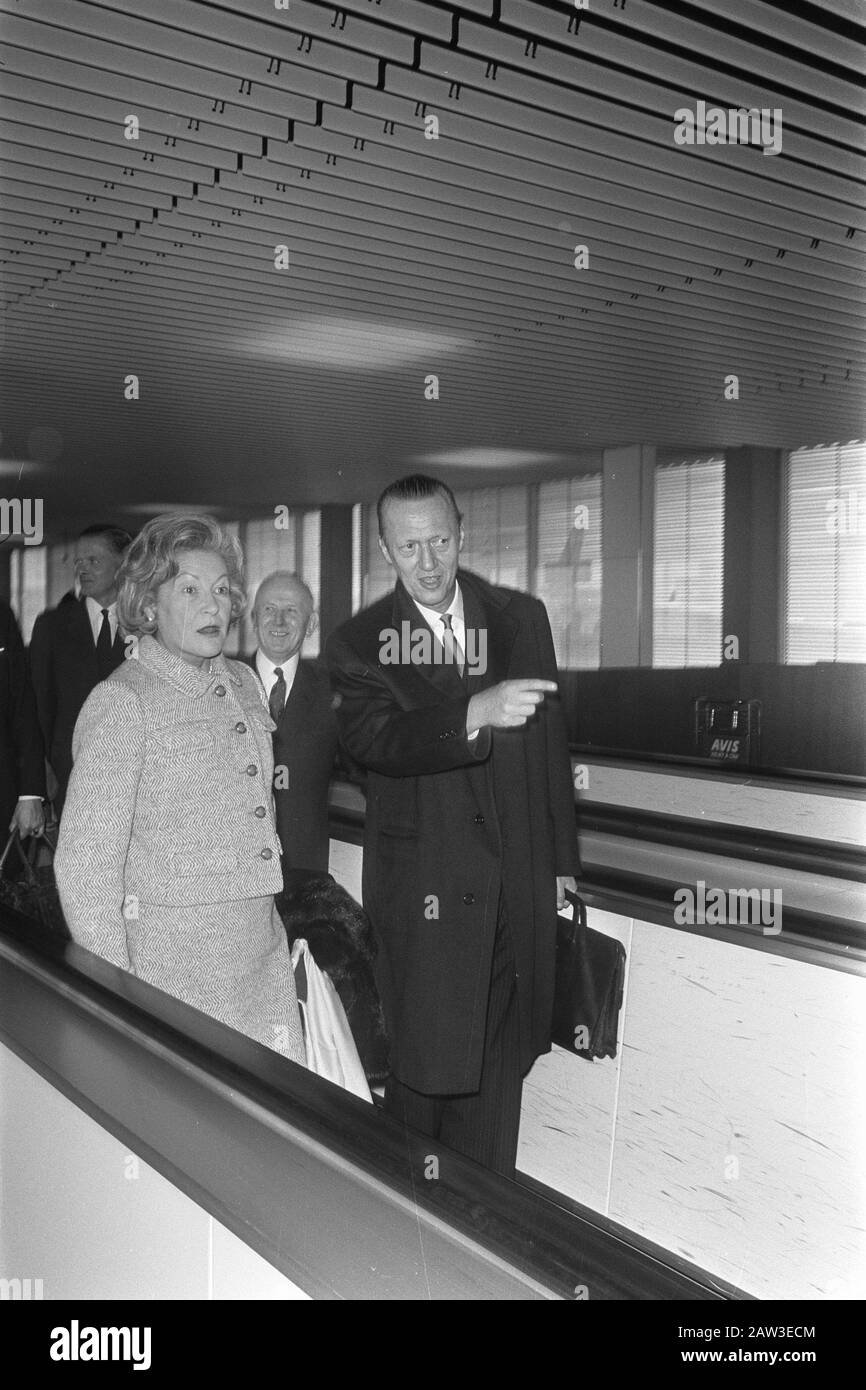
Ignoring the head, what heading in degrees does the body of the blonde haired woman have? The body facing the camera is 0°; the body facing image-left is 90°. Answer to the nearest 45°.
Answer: approximately 315°

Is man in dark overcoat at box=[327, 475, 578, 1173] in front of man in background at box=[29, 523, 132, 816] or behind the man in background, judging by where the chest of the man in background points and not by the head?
in front

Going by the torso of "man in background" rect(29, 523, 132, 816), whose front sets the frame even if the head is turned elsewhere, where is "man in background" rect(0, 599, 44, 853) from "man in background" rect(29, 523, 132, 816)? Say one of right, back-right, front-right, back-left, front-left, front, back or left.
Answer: front-right

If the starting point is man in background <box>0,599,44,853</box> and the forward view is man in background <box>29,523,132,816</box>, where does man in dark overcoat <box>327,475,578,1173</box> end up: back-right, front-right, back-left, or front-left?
back-right

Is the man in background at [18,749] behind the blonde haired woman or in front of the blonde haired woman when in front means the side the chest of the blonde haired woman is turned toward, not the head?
behind

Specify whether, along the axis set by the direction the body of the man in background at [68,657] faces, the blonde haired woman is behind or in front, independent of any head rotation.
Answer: in front

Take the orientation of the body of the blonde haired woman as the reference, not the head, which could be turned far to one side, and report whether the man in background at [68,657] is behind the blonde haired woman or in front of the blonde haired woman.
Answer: behind

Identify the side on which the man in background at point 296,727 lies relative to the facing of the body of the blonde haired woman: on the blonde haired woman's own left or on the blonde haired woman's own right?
on the blonde haired woman's own left
